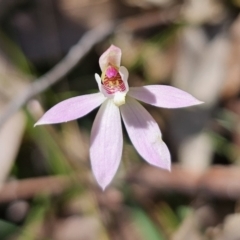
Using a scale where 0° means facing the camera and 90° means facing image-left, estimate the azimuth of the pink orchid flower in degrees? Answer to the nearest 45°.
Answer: approximately 0°

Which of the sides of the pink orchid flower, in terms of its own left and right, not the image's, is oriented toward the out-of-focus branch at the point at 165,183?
back

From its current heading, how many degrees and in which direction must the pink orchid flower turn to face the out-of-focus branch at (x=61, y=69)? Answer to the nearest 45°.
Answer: approximately 180°
